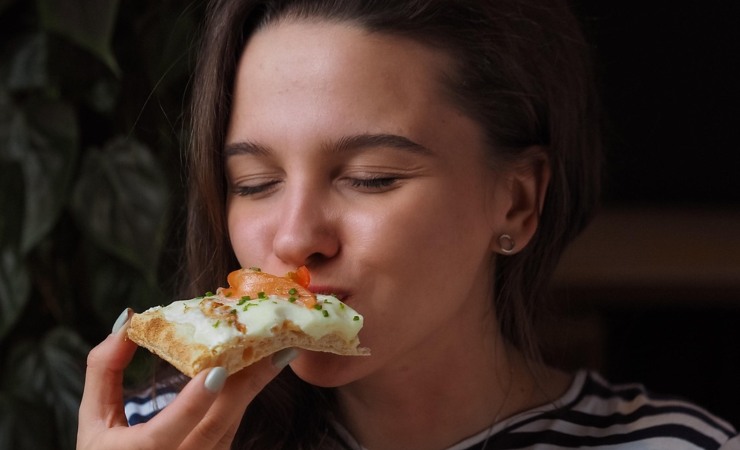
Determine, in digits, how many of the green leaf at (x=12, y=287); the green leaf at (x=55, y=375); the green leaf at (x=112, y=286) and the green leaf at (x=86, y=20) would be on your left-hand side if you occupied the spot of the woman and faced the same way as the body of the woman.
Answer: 0

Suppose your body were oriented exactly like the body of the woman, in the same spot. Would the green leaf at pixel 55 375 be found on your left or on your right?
on your right

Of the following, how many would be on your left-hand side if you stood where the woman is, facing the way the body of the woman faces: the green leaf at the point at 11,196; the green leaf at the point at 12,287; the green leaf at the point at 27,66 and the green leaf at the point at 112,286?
0

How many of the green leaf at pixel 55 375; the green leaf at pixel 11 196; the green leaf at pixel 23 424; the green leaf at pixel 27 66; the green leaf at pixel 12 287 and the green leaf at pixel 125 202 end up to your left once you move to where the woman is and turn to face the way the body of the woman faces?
0

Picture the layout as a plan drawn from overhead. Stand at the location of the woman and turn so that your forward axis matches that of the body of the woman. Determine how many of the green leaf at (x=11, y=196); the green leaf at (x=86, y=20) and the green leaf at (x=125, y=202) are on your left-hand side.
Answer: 0

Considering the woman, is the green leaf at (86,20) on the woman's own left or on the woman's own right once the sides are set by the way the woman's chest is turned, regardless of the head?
on the woman's own right

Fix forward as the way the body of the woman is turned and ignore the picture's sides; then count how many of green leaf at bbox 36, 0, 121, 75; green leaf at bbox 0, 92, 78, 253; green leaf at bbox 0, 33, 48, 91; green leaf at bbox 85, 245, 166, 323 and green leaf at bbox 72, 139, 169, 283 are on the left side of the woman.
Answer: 0

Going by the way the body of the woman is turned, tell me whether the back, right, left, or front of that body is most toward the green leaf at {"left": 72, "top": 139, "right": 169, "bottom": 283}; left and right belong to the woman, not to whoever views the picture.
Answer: right

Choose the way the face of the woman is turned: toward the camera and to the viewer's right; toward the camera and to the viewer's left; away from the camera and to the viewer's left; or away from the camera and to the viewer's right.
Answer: toward the camera and to the viewer's left

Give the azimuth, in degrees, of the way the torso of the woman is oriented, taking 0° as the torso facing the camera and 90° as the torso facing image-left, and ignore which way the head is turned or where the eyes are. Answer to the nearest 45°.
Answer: approximately 45°

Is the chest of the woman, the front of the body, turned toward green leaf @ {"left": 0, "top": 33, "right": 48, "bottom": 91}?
no

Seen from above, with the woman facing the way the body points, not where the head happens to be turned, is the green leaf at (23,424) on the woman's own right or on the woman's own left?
on the woman's own right
